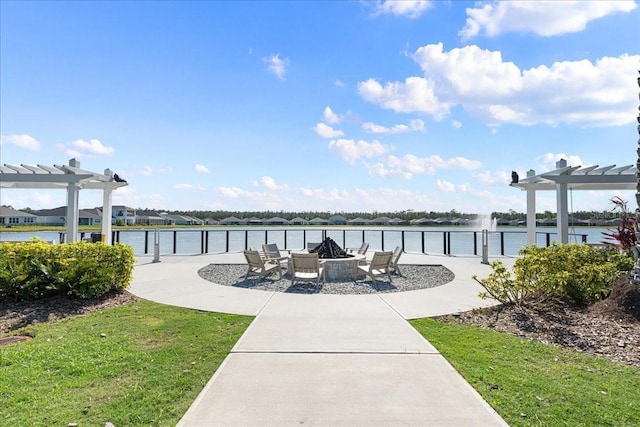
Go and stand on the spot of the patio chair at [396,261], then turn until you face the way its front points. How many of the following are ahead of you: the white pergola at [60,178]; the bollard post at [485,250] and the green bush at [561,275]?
1

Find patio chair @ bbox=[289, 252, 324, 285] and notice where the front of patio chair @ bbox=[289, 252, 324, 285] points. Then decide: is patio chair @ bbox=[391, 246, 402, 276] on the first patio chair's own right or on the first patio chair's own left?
on the first patio chair's own right

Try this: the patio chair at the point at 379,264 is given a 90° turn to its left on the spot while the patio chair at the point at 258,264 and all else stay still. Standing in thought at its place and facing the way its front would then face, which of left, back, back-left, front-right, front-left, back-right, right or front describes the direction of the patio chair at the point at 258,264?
front-right

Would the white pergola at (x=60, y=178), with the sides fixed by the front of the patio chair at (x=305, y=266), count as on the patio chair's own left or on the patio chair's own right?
on the patio chair's own left

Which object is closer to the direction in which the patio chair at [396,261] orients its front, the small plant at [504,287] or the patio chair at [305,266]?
the patio chair

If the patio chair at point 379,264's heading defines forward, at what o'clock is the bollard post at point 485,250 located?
The bollard post is roughly at 3 o'clock from the patio chair.

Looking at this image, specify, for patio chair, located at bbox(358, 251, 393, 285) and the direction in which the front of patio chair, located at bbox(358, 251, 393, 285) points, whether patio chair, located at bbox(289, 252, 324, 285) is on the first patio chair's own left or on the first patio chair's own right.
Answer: on the first patio chair's own left

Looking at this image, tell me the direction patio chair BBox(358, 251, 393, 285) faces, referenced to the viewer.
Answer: facing away from the viewer and to the left of the viewer

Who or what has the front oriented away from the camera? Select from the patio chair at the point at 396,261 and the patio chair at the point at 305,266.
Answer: the patio chair at the point at 305,266

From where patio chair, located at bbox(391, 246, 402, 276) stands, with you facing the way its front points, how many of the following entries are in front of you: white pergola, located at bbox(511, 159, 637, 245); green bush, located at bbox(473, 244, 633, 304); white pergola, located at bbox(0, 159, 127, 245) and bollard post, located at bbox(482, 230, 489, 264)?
1

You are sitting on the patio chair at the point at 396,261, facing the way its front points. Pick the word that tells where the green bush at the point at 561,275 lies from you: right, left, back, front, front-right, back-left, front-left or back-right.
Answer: back-left

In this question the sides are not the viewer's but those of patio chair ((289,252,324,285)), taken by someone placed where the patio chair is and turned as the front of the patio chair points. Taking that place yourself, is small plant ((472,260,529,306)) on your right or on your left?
on your right

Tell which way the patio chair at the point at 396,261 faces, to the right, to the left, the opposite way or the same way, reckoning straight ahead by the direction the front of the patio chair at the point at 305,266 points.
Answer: to the left

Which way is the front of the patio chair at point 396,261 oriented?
to the viewer's left

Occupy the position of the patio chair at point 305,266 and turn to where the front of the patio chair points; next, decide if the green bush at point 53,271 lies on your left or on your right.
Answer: on your left

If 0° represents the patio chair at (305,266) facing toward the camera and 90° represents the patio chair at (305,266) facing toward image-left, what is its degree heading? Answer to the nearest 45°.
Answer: approximately 180°

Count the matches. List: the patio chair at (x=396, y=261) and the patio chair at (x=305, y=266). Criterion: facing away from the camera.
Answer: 1

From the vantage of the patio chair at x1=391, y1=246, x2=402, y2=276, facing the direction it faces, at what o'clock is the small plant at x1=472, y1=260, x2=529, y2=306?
The small plant is roughly at 8 o'clock from the patio chair.
